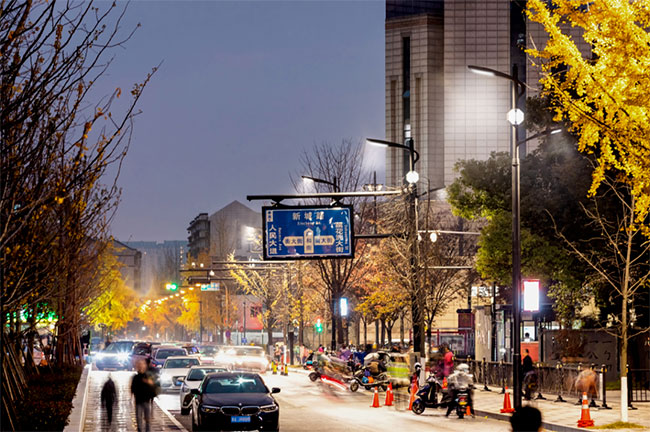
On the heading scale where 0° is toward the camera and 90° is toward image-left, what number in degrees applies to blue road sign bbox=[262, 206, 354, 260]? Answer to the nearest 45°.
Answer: approximately 0°

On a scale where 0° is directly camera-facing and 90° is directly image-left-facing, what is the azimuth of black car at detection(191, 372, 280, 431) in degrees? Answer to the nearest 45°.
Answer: approximately 0°

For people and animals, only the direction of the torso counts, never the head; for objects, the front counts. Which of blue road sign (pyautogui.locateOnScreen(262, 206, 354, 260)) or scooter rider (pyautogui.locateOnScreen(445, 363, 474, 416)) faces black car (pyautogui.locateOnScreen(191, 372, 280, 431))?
the blue road sign

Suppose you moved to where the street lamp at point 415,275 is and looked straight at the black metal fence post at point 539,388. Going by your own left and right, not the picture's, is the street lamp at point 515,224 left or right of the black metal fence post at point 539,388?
right
